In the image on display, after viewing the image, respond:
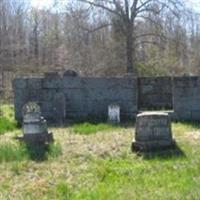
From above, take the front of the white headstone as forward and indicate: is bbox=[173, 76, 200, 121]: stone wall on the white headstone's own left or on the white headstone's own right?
on the white headstone's own left

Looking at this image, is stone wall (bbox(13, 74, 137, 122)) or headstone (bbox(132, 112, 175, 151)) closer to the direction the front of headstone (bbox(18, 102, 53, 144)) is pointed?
the headstone

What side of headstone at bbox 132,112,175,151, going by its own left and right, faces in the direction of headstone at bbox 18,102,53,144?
right

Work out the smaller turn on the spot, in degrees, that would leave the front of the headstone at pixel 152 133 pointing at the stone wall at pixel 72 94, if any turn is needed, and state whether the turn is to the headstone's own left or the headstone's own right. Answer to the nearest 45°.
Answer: approximately 135° to the headstone's own right

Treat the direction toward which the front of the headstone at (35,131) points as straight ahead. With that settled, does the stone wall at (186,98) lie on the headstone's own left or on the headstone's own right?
on the headstone's own left

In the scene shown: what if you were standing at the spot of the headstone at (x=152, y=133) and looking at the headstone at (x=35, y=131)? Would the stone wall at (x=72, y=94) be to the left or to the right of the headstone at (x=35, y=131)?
right

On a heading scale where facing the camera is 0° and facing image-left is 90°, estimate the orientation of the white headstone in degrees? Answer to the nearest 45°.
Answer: approximately 0°

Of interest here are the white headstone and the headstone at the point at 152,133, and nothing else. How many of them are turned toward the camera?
2

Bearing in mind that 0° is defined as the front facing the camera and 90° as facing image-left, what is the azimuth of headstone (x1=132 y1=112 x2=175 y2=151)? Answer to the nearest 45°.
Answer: approximately 0°

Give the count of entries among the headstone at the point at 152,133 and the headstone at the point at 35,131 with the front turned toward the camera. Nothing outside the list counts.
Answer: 2

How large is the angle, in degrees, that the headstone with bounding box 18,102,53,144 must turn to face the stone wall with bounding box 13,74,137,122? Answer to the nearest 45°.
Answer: approximately 180°
